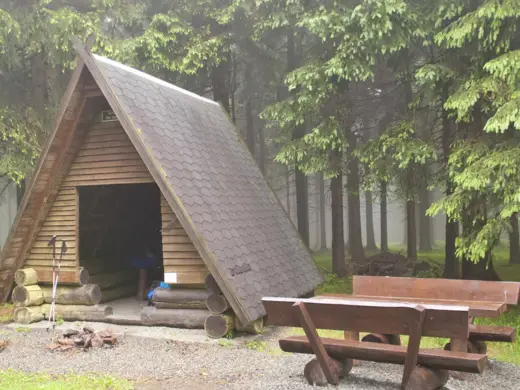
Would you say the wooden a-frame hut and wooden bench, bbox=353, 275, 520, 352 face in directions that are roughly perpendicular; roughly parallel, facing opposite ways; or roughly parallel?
roughly parallel

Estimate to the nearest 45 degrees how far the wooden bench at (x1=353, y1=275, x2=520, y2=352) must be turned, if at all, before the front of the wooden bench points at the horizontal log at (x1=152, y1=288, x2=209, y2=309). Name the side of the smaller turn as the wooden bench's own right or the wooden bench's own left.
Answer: approximately 90° to the wooden bench's own right

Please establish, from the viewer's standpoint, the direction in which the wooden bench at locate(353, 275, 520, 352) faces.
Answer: facing the viewer

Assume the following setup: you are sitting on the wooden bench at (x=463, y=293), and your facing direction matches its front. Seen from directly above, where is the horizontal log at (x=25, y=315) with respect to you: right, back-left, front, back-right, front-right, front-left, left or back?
right

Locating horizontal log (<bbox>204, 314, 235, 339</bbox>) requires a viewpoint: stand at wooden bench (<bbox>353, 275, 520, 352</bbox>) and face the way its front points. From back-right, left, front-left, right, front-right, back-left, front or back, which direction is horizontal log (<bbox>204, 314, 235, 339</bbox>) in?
right

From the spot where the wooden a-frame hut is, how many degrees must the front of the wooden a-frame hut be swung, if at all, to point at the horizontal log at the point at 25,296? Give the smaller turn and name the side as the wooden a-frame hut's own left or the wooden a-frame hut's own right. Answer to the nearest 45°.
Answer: approximately 45° to the wooden a-frame hut's own right

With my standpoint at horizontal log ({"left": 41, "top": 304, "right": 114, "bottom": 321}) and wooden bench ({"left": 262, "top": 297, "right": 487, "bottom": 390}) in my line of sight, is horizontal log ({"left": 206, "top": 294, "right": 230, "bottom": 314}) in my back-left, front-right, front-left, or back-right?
front-left

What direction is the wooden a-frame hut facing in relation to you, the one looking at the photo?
facing the viewer and to the left of the viewer

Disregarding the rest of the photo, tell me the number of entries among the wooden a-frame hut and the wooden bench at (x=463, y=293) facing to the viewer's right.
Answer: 0

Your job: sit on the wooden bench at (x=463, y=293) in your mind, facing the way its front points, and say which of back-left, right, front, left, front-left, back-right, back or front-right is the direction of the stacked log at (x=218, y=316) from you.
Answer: right

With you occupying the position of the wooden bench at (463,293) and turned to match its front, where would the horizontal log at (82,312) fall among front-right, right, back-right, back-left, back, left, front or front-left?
right
